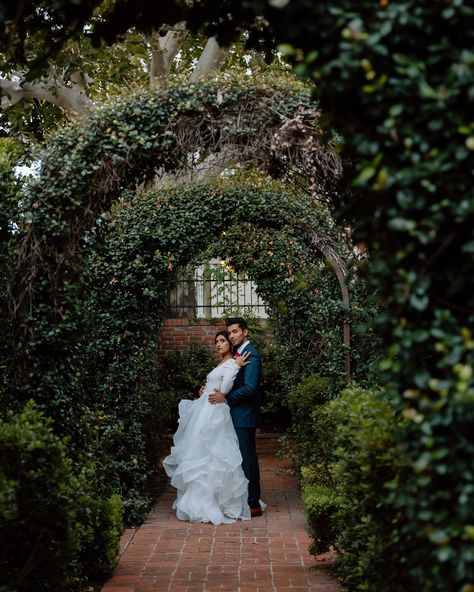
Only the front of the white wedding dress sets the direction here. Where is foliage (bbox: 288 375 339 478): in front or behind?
in front

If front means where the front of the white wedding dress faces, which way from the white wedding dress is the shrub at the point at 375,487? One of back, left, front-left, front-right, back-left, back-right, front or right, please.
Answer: right

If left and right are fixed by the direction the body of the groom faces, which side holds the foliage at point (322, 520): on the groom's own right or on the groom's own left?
on the groom's own left
